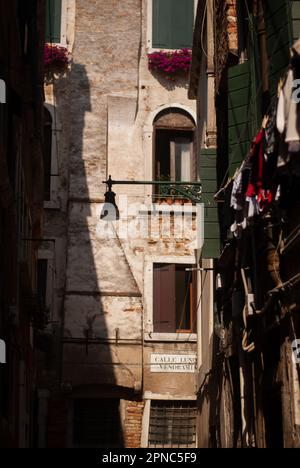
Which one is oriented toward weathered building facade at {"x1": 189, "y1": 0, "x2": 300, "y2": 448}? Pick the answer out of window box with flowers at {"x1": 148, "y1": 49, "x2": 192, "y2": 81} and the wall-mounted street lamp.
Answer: the window box with flowers

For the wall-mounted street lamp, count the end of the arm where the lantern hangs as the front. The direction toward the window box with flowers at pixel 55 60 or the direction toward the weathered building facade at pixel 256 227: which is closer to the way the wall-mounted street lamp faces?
the window box with flowers

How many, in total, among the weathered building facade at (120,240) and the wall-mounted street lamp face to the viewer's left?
1

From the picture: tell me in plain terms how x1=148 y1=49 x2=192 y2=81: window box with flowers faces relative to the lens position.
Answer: facing the viewer

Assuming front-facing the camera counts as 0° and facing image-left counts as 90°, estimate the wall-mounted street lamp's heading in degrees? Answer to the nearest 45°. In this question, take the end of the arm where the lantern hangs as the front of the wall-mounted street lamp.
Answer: approximately 90°

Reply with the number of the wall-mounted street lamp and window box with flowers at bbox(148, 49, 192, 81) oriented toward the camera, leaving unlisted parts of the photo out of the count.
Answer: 1

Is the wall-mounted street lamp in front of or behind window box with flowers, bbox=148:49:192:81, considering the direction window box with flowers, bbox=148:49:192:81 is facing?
in front

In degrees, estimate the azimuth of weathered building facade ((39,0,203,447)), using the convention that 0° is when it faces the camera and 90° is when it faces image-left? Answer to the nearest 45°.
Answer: approximately 0°

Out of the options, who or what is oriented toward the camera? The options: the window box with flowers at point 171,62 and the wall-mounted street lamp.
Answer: the window box with flowers

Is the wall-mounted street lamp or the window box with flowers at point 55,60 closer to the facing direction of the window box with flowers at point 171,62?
the wall-mounted street lamp

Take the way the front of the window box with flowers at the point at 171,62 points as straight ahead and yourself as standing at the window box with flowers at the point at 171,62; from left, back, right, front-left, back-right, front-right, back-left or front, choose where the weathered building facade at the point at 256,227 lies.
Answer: front
